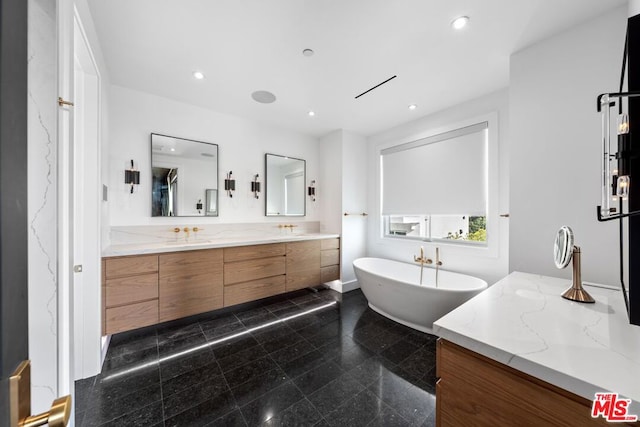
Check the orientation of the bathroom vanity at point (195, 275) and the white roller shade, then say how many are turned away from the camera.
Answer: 0

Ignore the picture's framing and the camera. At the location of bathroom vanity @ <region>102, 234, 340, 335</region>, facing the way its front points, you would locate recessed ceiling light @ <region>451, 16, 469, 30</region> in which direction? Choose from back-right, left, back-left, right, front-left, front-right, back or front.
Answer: front

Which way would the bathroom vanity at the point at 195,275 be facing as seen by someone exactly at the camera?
facing the viewer and to the right of the viewer

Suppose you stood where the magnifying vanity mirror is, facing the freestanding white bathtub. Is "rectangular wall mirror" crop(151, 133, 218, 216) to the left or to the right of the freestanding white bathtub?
left

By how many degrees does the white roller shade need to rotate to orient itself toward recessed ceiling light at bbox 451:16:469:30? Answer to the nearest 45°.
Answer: approximately 45° to its left

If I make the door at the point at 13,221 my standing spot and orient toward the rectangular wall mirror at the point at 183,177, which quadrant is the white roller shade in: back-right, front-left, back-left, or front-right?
front-right

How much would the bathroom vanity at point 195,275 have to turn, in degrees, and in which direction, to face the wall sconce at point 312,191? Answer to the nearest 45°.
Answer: approximately 90° to its left

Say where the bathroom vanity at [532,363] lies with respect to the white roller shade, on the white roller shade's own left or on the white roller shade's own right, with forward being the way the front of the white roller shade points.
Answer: on the white roller shade's own left

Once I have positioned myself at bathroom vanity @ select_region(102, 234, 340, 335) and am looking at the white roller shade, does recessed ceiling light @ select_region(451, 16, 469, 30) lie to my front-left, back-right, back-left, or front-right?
front-right

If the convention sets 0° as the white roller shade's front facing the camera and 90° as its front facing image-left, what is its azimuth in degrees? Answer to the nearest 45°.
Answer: approximately 45°
